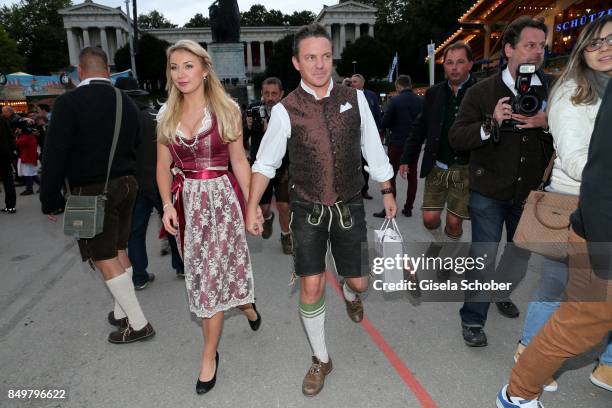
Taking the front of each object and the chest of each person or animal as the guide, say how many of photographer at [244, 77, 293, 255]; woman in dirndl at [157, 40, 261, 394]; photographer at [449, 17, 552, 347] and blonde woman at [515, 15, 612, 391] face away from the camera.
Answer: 0

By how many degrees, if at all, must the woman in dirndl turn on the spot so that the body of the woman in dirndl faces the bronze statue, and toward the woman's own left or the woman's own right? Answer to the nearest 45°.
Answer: approximately 135° to the woman's own right

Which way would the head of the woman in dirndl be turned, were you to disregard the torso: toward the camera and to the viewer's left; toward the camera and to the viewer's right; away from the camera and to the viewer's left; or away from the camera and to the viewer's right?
toward the camera and to the viewer's left

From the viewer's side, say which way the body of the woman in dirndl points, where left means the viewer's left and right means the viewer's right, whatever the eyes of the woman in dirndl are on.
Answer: facing the viewer and to the left of the viewer

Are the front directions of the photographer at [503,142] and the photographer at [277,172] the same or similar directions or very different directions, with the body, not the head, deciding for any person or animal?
same or similar directions

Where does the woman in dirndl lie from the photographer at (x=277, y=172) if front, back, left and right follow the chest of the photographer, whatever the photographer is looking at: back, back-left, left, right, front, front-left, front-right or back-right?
front

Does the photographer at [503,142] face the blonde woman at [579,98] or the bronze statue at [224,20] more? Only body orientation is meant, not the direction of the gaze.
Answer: the blonde woman

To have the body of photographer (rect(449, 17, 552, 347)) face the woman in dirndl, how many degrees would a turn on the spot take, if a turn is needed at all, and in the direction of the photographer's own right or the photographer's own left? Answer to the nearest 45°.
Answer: approximately 90° to the photographer's own right

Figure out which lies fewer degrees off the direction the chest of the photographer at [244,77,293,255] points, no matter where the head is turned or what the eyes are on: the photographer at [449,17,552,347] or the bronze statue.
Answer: the photographer

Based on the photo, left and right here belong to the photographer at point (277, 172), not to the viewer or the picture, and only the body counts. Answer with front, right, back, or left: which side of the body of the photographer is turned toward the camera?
front

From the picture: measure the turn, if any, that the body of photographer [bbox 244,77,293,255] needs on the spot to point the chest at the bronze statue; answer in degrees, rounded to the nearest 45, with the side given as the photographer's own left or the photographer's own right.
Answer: approximately 180°
